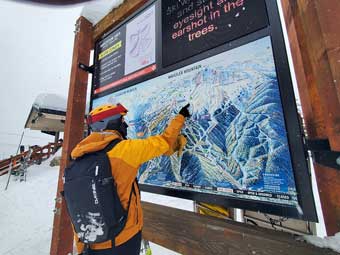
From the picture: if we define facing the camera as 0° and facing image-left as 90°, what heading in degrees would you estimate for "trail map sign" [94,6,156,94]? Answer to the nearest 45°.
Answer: approximately 45°

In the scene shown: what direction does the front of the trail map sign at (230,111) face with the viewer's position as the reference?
facing the viewer and to the left of the viewer

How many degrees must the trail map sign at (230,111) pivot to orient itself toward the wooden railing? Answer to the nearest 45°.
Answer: approximately 90° to its right

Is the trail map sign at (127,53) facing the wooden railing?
no

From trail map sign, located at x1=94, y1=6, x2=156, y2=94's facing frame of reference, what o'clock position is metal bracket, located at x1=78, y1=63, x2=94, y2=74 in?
The metal bracket is roughly at 3 o'clock from the trail map sign.

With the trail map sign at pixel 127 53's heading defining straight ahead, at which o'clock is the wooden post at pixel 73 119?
The wooden post is roughly at 3 o'clock from the trail map sign.
